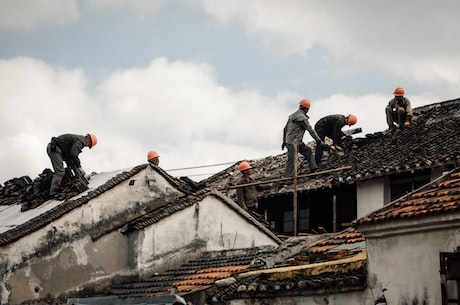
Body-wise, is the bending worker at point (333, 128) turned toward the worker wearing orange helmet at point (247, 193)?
no

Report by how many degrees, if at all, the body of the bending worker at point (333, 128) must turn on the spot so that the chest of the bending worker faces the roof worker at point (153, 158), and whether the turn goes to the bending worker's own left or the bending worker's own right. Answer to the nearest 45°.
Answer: approximately 135° to the bending worker's own right

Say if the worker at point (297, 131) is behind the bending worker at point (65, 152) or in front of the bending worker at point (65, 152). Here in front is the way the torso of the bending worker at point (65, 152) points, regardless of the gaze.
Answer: in front

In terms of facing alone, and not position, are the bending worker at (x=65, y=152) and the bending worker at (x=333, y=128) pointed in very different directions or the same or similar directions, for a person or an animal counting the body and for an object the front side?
same or similar directions

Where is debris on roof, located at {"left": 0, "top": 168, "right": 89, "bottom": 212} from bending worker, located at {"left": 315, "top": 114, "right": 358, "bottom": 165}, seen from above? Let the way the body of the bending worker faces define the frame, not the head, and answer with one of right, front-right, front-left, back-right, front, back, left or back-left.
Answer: back-right

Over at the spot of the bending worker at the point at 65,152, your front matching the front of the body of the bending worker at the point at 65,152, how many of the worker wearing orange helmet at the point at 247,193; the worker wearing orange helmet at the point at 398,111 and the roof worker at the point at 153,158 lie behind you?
0

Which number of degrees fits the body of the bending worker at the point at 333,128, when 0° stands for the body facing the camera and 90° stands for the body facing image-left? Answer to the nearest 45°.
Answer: approximately 270°

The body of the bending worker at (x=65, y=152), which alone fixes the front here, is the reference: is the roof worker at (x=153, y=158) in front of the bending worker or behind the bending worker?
in front

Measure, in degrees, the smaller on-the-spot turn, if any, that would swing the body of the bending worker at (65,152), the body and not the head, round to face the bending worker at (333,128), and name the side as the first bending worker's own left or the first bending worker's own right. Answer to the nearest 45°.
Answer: approximately 45° to the first bending worker's own left

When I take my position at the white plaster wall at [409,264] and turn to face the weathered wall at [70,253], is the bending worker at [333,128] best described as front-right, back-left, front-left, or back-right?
front-right

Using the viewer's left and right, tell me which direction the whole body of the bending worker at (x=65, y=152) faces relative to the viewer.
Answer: facing to the right of the viewer

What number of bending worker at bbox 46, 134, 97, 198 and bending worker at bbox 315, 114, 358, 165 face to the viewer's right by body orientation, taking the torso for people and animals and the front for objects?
2

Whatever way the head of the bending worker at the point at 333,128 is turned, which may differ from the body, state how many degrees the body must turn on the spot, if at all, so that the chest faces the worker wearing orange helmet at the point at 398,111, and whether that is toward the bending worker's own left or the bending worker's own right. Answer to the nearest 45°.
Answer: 0° — they already face them
